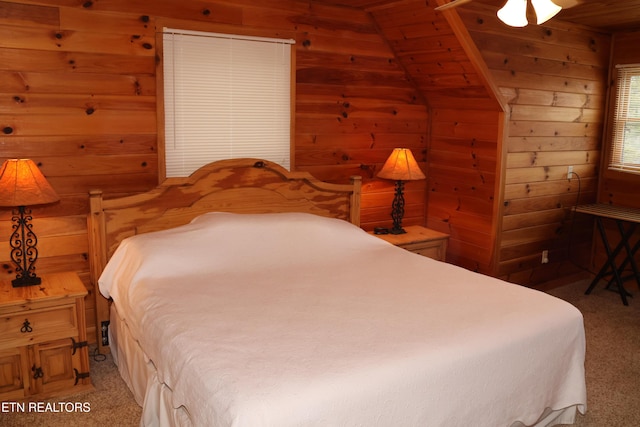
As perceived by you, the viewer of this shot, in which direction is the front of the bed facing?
facing the viewer and to the right of the viewer

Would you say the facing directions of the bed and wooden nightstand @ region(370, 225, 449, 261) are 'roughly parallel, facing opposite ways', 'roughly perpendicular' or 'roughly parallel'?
roughly parallel

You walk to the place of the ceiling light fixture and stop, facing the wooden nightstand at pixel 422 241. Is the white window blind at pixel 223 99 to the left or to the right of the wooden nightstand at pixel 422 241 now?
left

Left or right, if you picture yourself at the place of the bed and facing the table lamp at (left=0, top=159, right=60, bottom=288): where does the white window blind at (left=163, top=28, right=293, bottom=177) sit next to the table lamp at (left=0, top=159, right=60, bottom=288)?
right

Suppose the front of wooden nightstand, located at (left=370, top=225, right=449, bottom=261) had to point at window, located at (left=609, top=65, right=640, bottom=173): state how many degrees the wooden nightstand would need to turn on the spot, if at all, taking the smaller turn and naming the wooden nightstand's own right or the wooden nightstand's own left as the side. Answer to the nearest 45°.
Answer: approximately 90° to the wooden nightstand's own left

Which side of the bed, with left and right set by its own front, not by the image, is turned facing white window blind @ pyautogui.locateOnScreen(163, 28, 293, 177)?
back

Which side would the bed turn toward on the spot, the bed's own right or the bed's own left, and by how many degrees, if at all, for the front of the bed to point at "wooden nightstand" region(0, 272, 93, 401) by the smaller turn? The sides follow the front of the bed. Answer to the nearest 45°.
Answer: approximately 135° to the bed's own right

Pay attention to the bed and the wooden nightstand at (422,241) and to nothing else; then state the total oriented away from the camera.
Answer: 0

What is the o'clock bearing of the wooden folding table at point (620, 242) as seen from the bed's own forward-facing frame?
The wooden folding table is roughly at 9 o'clock from the bed.

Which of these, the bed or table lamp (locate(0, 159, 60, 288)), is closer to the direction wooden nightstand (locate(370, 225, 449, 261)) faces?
the bed

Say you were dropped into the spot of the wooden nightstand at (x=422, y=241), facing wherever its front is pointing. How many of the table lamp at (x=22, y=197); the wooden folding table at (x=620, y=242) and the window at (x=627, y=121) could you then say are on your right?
1

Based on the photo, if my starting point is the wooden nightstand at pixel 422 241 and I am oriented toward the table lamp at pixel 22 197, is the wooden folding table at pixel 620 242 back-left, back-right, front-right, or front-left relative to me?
back-left

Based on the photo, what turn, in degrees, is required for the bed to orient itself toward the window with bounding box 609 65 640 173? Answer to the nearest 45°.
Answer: approximately 90° to its left

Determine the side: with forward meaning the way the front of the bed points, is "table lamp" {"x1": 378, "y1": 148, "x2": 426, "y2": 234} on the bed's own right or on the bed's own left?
on the bed's own left

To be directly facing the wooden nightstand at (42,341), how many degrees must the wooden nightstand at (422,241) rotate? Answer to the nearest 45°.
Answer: approximately 90° to its right
